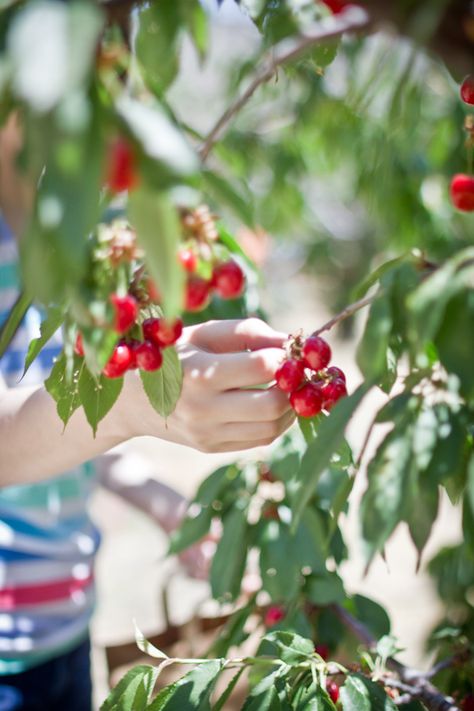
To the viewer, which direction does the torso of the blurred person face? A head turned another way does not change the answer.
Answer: to the viewer's right
